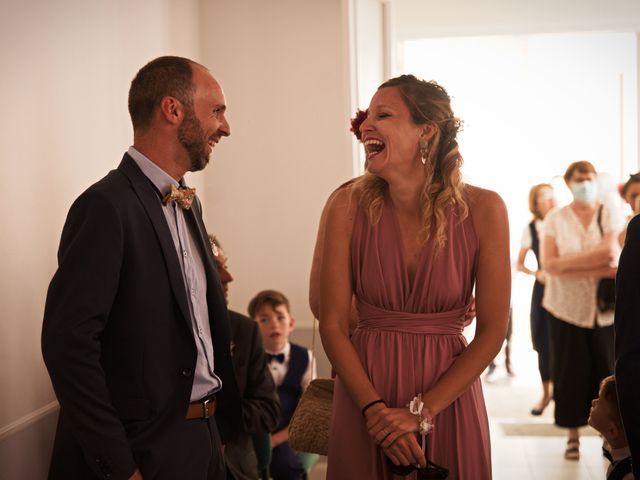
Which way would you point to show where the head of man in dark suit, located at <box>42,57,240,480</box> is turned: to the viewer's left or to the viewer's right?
to the viewer's right

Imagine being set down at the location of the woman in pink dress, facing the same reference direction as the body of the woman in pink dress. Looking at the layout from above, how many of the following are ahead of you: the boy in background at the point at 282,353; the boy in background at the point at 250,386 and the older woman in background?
0

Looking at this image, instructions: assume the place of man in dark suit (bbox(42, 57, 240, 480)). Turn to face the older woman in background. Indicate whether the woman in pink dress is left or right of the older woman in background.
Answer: right

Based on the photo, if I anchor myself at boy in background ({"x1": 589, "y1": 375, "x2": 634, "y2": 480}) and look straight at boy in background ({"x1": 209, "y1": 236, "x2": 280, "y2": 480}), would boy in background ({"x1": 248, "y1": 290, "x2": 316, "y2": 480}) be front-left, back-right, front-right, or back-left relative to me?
front-right

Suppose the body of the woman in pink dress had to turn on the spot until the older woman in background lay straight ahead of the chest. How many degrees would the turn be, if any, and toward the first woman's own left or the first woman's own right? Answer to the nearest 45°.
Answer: approximately 180°

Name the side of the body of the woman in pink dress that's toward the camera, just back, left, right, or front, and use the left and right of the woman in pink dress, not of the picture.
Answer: front

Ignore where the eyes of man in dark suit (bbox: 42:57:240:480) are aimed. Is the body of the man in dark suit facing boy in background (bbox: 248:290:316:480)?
no

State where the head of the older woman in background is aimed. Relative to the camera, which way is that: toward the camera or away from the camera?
toward the camera

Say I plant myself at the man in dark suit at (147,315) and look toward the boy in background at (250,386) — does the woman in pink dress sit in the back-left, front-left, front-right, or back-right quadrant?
front-right

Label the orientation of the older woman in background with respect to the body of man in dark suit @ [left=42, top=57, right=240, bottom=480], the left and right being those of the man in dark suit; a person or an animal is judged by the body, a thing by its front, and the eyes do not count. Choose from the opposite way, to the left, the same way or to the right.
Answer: to the right

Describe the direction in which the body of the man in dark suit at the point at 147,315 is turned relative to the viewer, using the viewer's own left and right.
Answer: facing the viewer and to the right of the viewer

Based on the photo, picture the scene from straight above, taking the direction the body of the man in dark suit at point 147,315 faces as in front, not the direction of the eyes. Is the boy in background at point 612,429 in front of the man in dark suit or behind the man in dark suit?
in front

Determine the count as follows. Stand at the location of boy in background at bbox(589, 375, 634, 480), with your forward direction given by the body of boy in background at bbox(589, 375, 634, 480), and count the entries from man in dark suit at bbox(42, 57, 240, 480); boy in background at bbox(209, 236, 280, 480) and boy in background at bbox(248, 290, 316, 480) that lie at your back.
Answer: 0

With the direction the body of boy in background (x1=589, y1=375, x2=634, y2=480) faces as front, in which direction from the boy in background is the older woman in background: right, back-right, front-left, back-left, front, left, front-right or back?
right
